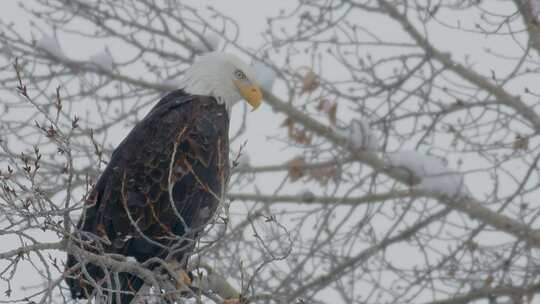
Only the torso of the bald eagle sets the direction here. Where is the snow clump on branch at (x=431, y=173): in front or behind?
in front
